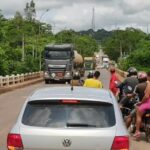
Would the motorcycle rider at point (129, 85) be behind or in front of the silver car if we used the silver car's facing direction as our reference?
in front

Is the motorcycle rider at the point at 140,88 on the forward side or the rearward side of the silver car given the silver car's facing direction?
on the forward side

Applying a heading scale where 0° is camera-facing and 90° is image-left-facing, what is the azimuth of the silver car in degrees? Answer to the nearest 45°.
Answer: approximately 180°
